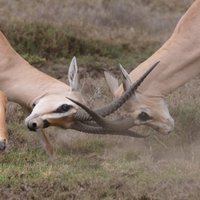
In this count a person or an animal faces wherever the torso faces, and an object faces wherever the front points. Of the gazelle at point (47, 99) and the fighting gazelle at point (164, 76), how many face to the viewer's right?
1

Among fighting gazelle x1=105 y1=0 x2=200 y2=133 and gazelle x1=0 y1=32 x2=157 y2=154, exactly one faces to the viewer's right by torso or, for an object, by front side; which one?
the gazelle

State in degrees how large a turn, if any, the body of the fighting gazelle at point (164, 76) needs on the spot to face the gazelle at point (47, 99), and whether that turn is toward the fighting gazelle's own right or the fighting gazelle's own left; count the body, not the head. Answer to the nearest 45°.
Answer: approximately 45° to the fighting gazelle's own left

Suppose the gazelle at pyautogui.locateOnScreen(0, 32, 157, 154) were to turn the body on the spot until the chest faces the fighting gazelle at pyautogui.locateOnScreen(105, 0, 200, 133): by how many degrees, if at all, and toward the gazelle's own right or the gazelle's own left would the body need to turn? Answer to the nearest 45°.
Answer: approximately 45° to the gazelle's own left

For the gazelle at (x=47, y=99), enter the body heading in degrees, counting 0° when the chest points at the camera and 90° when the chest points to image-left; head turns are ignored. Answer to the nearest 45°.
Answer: approximately 270°

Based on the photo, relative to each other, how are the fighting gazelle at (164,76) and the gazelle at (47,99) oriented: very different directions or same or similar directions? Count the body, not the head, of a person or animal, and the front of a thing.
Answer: very different directions

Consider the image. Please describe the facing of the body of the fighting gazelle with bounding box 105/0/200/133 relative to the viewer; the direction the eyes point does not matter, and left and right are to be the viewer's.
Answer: facing to the left of the viewer
